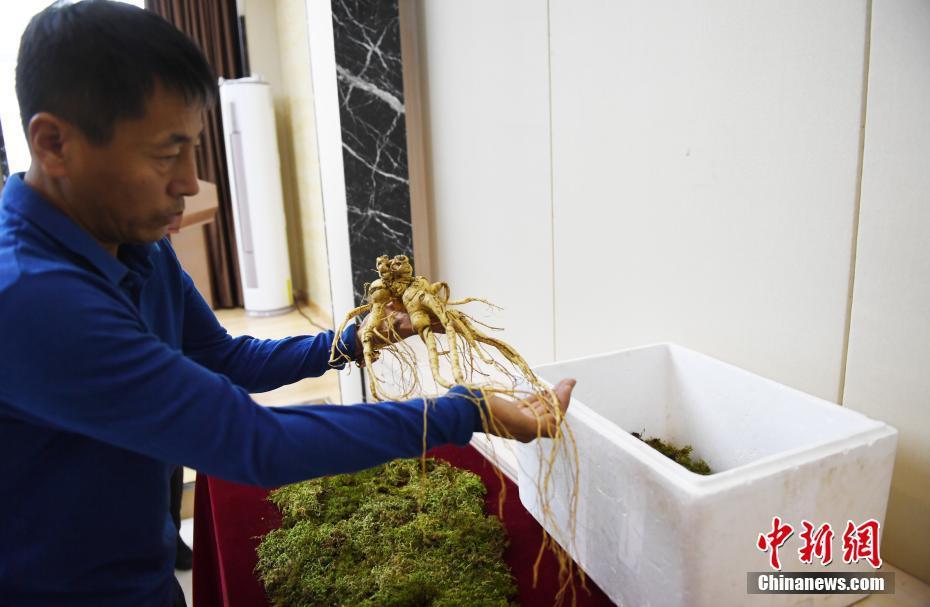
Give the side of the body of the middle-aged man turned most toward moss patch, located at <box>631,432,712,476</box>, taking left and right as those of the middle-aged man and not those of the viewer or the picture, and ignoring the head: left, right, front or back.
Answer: front

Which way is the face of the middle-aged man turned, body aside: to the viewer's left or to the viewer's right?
to the viewer's right

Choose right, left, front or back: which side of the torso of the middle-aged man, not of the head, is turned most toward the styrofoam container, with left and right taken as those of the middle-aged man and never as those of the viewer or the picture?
front

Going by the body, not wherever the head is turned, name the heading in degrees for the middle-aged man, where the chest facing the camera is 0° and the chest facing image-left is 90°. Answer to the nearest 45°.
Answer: approximately 270°
